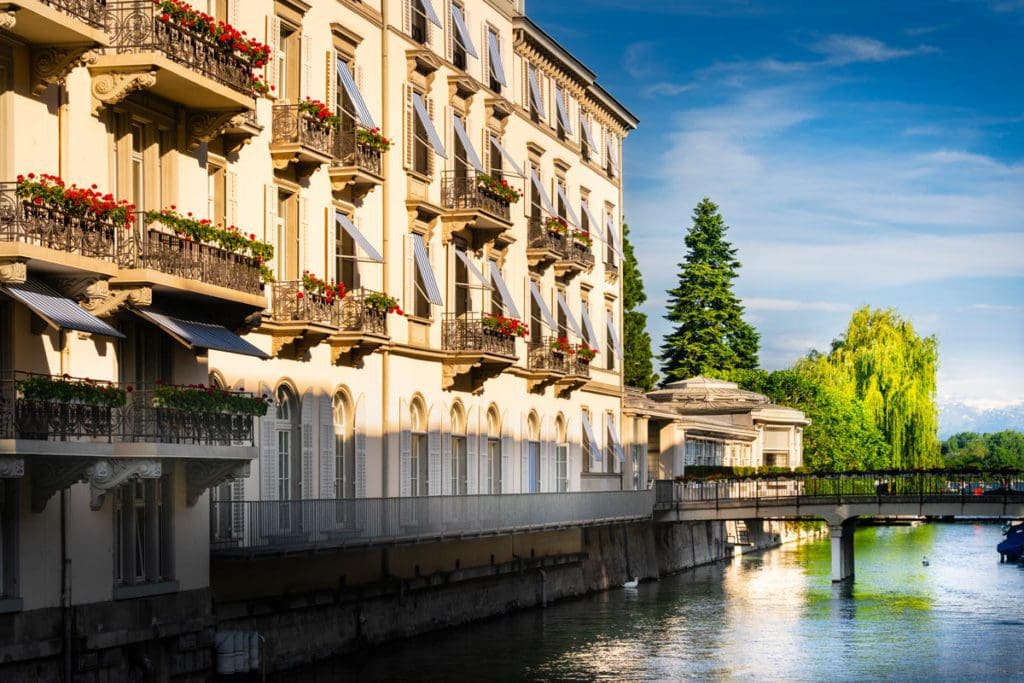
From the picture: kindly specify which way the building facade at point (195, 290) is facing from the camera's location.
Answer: facing the viewer and to the right of the viewer
